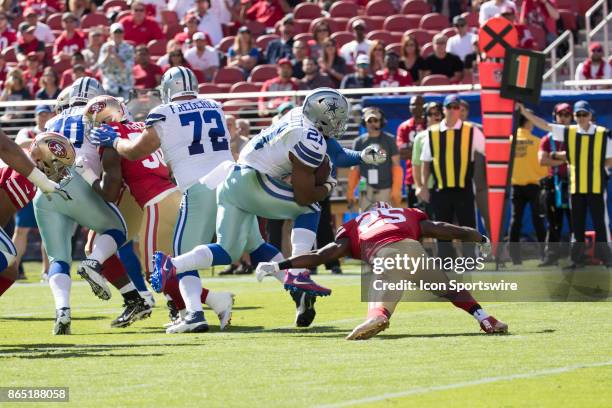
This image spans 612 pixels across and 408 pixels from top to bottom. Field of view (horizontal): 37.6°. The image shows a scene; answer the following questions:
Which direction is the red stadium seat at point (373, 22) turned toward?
toward the camera

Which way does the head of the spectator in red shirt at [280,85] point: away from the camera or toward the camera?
toward the camera

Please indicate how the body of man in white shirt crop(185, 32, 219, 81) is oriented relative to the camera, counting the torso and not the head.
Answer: toward the camera

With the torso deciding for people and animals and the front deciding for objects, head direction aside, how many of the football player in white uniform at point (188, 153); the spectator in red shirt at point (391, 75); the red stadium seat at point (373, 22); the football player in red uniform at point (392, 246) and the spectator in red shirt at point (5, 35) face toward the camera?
3

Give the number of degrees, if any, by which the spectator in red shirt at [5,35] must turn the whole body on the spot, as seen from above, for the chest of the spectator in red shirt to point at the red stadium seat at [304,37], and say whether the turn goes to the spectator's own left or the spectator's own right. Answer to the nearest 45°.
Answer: approximately 45° to the spectator's own left

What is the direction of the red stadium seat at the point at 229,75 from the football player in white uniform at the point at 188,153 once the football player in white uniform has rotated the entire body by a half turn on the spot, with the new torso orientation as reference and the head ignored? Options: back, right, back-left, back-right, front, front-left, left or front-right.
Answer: back-left

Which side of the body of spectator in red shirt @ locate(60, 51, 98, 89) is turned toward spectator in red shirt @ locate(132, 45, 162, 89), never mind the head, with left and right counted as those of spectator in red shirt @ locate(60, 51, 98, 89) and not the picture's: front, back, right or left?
left

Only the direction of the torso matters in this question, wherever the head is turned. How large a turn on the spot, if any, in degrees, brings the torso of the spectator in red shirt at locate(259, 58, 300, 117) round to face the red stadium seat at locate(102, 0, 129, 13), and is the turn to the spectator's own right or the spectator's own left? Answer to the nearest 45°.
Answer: approximately 135° to the spectator's own right

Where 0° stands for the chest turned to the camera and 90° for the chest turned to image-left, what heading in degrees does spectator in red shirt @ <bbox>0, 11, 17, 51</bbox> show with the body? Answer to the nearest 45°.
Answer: approximately 0°

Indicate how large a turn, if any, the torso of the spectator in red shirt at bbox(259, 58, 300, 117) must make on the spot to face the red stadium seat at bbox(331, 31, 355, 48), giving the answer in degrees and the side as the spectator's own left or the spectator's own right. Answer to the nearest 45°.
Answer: approximately 135° to the spectator's own left

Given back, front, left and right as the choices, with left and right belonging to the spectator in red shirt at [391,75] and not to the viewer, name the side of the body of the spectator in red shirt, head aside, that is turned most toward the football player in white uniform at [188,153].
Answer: front
